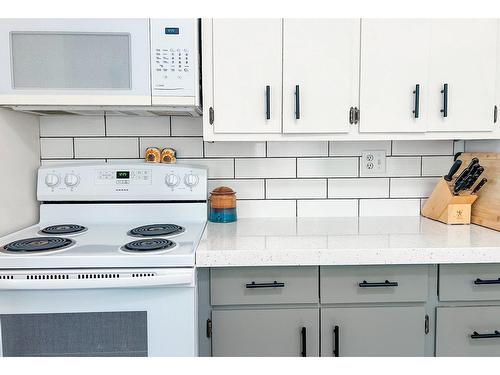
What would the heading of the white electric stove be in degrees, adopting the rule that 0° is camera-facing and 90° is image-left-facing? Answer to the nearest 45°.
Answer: approximately 0°

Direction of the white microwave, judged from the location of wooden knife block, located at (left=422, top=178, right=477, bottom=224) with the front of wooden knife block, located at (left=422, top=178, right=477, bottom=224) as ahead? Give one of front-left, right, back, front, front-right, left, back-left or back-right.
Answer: right

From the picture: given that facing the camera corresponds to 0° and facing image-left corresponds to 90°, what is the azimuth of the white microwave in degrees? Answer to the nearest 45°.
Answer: approximately 0°

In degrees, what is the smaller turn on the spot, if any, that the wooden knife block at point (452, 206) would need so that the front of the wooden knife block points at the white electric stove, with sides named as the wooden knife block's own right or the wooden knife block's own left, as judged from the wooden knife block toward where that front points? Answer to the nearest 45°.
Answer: approximately 90° to the wooden knife block's own right

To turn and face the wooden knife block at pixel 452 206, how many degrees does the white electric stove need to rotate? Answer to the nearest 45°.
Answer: approximately 90° to its left

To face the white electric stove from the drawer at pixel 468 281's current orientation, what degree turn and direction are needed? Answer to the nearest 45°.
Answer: approximately 45° to its right

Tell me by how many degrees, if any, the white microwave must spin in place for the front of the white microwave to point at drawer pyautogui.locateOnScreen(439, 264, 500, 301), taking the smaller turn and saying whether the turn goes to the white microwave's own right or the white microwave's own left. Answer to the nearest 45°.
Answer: approximately 45° to the white microwave's own left
